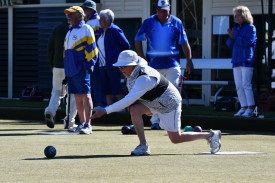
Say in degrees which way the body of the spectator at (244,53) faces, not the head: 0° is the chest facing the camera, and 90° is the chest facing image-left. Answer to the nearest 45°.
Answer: approximately 45°

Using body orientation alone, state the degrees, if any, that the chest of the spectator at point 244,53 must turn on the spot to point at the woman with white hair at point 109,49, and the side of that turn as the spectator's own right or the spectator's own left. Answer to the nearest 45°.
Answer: approximately 45° to the spectator's own right

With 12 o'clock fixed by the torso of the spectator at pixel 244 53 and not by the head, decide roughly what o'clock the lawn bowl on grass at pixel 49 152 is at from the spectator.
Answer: The lawn bowl on grass is roughly at 11 o'clock from the spectator.

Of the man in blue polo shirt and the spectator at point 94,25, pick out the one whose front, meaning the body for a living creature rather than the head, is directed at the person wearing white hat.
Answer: the man in blue polo shirt
